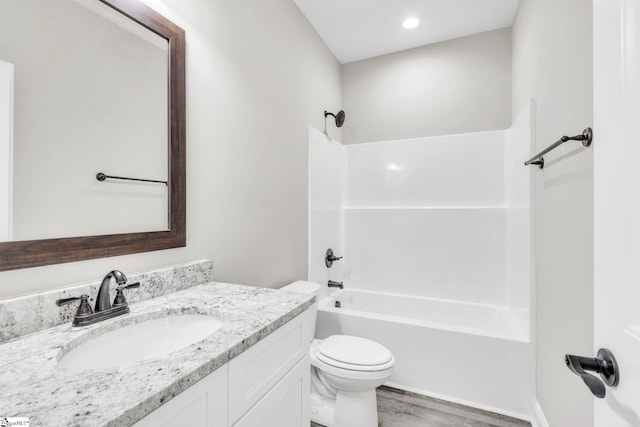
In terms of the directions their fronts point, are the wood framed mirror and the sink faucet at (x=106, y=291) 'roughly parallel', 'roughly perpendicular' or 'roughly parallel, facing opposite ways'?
roughly parallel

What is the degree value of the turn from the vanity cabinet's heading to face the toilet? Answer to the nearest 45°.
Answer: approximately 90° to its left

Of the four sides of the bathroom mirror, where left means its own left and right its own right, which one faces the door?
front

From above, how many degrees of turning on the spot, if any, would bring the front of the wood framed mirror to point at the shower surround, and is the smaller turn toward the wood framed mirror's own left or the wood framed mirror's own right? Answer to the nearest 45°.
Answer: approximately 45° to the wood framed mirror's own left

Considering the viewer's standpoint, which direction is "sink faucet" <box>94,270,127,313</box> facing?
facing the viewer and to the right of the viewer

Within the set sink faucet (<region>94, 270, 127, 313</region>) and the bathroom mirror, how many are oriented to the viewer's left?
0

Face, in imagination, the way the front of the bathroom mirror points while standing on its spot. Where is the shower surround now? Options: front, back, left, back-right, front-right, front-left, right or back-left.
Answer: front-left

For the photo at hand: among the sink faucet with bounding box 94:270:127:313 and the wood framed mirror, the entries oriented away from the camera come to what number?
0

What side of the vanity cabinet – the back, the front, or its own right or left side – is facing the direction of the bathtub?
left
